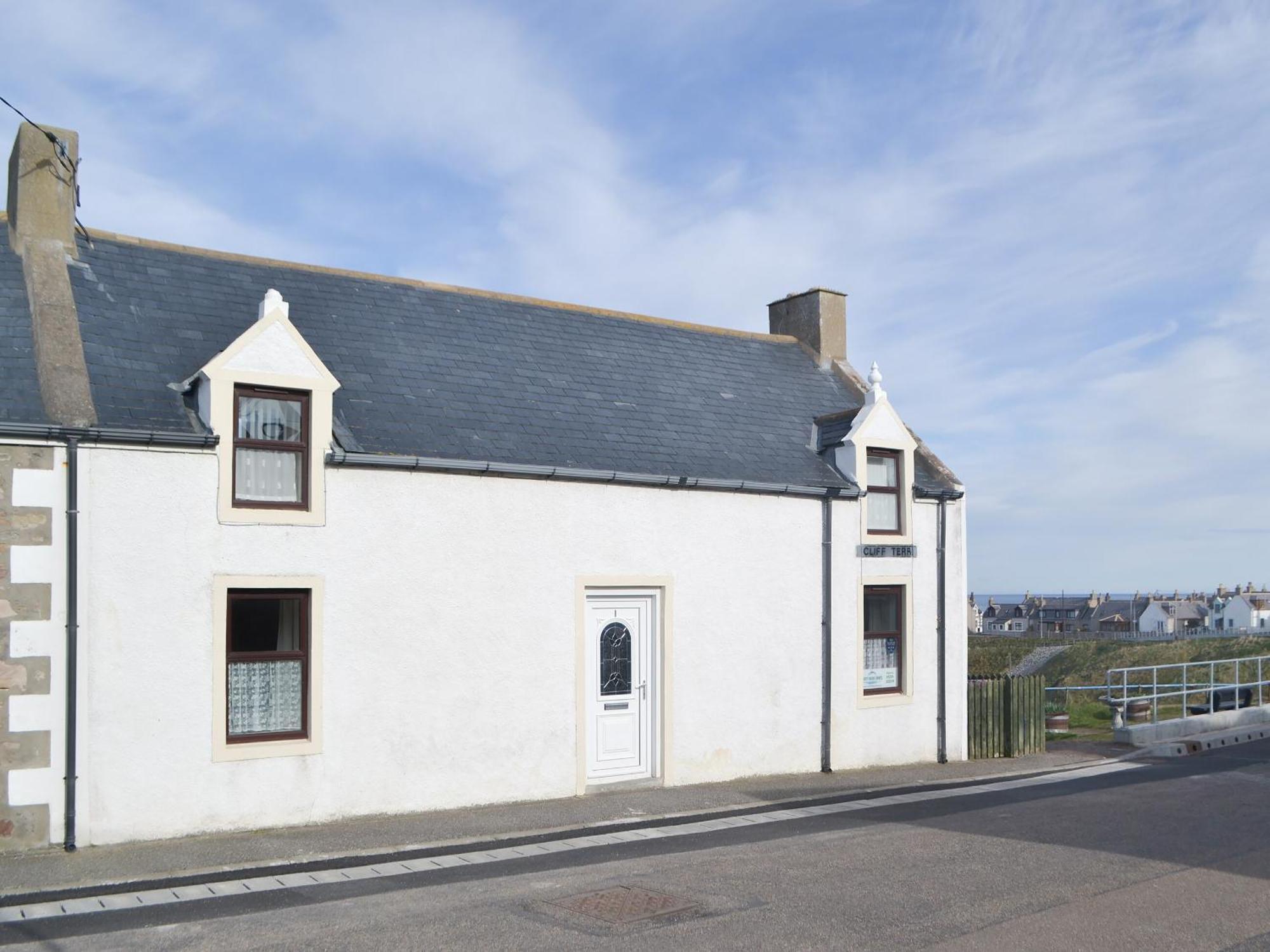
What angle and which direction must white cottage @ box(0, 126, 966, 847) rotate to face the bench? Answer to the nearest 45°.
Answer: approximately 90° to its left

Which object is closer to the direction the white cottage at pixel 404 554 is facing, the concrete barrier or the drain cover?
the drain cover

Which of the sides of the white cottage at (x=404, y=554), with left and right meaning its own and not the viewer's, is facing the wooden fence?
left

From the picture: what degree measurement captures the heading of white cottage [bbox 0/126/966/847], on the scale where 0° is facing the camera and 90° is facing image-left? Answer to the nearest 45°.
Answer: approximately 315°
